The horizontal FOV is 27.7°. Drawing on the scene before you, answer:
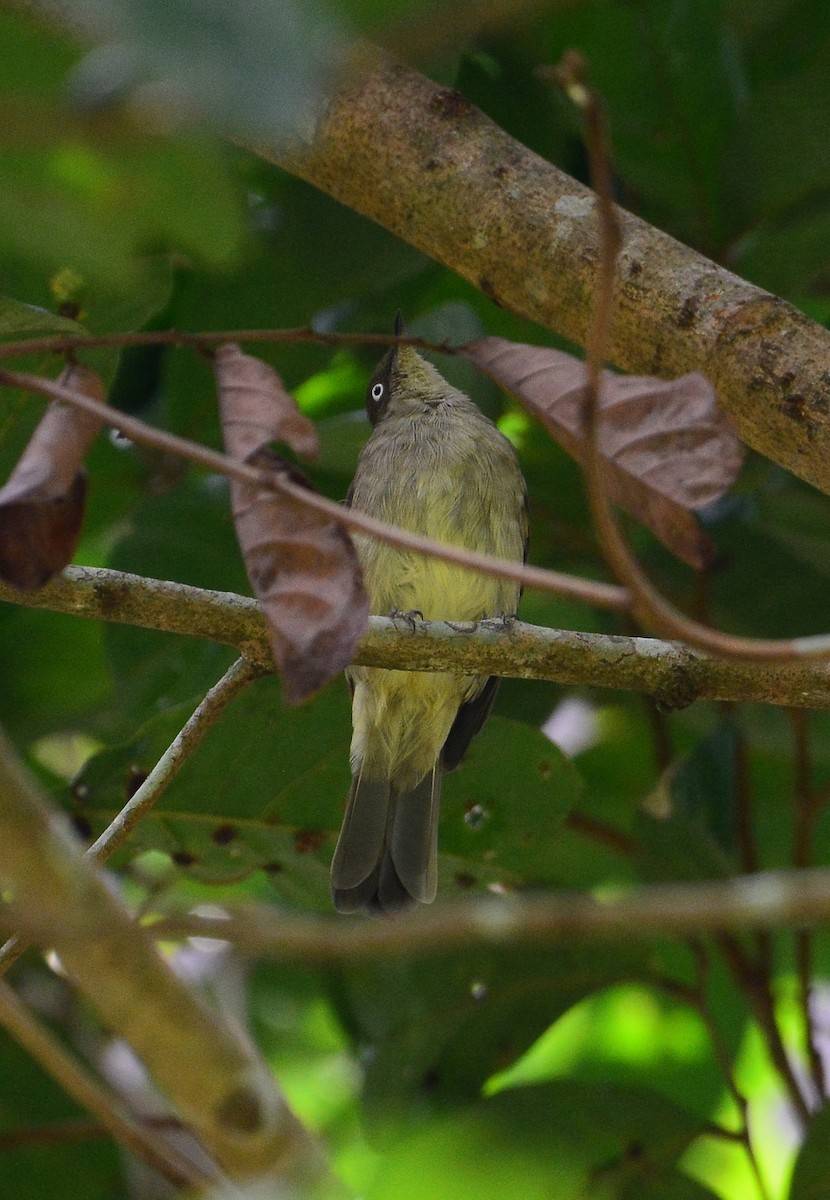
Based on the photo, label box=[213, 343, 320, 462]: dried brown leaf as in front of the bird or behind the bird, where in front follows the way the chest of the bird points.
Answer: in front

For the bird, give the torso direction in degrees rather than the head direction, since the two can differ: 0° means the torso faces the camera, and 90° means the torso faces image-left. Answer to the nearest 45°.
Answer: approximately 0°

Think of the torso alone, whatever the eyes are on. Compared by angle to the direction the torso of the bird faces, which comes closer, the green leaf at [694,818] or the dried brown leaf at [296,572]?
the dried brown leaf
